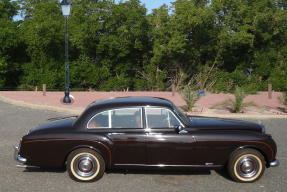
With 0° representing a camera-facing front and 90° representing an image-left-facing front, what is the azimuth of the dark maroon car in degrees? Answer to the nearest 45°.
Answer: approximately 270°

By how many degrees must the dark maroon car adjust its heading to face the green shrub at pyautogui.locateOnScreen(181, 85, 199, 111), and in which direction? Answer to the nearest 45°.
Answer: approximately 90° to its left
